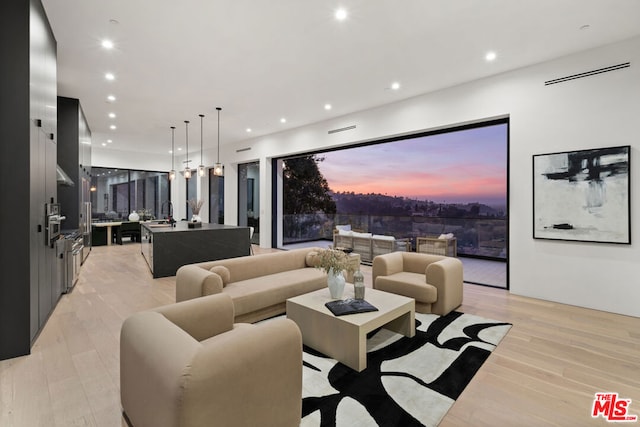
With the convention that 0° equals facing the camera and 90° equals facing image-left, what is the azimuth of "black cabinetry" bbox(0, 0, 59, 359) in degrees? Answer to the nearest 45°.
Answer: approximately 270°

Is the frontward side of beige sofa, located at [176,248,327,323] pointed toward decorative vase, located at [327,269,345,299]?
yes

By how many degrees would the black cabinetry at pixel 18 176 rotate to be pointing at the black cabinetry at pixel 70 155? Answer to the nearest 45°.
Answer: approximately 90° to its left

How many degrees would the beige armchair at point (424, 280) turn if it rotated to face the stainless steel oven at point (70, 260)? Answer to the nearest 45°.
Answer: approximately 45° to its right

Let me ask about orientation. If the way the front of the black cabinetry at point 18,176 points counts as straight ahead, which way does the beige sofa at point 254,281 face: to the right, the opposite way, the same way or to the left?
to the right

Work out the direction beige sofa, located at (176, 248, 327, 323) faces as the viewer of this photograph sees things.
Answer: facing the viewer and to the right of the viewer

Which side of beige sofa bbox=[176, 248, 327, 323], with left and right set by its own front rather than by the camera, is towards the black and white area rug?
front

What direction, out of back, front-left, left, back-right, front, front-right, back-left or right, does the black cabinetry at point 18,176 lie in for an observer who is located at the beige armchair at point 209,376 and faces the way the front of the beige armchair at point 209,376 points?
left

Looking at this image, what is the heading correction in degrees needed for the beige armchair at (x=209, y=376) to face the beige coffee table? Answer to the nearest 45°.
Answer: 0° — it already faces it

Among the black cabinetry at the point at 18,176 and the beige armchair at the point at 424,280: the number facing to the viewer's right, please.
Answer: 1

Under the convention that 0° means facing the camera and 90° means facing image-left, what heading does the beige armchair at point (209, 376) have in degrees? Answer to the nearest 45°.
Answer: approximately 225°

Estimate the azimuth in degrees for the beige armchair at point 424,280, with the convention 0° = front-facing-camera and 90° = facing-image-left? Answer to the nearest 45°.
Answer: approximately 45°

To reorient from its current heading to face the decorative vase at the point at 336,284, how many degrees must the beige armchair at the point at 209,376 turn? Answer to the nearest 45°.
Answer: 0° — it already faces it
